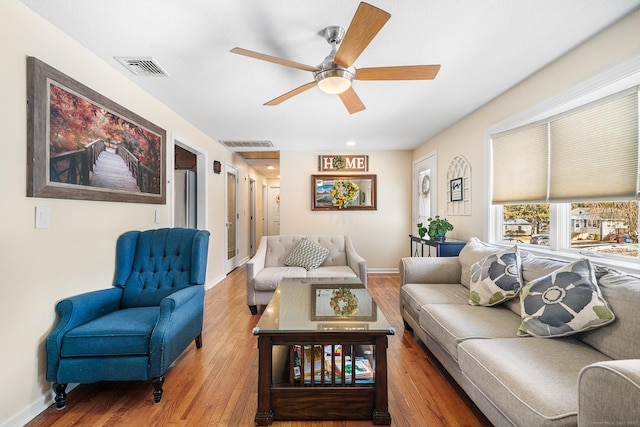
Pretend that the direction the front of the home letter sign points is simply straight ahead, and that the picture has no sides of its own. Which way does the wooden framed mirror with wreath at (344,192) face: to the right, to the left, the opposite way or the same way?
the same way

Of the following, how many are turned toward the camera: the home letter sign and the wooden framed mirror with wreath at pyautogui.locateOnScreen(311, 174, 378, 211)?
2

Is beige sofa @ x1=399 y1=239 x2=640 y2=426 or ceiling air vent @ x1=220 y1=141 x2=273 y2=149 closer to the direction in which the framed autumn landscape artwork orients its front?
the beige sofa

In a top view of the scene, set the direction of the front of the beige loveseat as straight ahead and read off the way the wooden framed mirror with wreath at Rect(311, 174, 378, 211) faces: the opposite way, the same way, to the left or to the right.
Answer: the same way

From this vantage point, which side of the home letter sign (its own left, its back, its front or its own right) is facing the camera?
front

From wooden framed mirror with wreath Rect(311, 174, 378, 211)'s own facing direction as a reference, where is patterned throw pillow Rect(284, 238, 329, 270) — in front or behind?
in front

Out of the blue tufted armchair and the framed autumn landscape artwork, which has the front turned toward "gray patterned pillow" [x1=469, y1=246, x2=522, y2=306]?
the framed autumn landscape artwork

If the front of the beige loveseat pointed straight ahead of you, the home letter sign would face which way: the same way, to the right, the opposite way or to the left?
the same way

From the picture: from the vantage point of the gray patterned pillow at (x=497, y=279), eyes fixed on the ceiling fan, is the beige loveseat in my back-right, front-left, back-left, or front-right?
front-right

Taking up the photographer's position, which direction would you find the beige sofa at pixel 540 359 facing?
facing the viewer and to the left of the viewer

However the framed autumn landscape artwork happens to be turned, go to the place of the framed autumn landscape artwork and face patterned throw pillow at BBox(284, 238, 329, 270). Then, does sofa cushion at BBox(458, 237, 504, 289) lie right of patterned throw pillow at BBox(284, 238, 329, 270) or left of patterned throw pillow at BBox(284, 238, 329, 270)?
right

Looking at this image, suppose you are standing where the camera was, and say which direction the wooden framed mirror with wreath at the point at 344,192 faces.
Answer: facing the viewer

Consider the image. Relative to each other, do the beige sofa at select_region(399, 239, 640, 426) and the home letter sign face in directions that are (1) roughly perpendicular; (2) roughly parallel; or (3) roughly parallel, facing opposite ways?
roughly perpendicular

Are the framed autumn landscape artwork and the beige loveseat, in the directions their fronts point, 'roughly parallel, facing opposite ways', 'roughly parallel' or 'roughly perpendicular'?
roughly perpendicular
